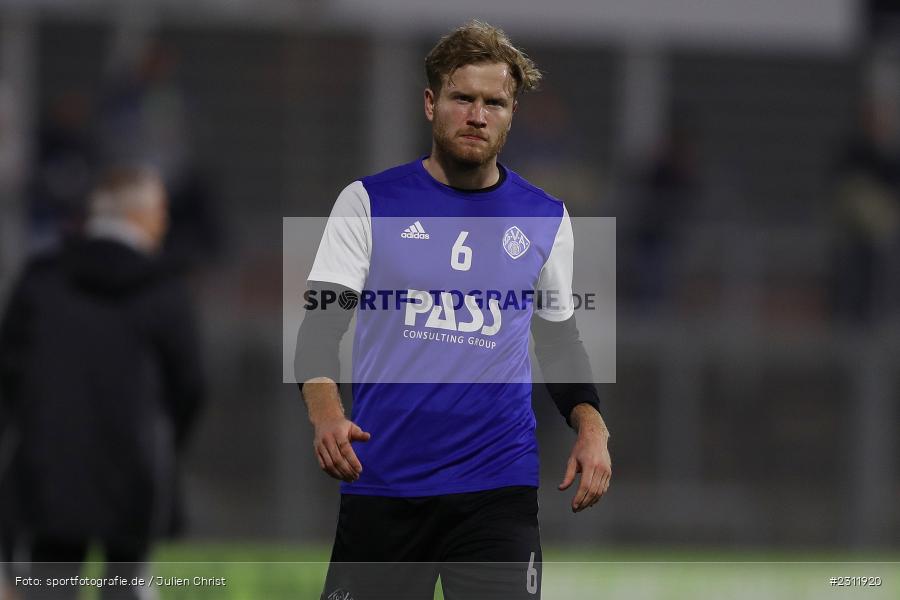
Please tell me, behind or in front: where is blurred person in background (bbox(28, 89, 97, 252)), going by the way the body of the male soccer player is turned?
behind

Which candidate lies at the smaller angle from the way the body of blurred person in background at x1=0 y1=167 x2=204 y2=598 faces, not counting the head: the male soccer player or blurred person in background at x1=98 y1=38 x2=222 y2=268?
the blurred person in background

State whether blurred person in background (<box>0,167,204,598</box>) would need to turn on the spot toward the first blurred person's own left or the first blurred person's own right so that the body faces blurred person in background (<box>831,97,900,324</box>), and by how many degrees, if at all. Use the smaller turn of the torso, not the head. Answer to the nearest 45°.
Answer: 0° — they already face them

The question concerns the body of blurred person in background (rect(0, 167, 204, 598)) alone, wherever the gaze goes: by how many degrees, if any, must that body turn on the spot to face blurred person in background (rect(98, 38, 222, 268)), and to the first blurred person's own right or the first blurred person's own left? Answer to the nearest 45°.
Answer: approximately 45° to the first blurred person's own left

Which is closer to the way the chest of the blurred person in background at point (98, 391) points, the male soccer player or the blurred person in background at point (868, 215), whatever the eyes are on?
the blurred person in background

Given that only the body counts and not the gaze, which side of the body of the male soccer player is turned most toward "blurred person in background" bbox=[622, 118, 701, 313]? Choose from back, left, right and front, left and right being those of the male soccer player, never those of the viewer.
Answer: back

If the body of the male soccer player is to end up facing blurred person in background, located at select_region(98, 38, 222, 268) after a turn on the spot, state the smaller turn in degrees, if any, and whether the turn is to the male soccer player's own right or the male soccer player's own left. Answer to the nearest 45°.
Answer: approximately 180°

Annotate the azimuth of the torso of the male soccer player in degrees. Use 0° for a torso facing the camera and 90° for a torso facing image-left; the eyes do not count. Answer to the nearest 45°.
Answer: approximately 0°

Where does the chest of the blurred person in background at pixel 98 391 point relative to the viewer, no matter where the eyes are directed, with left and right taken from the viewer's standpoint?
facing away from the viewer and to the right of the viewer
